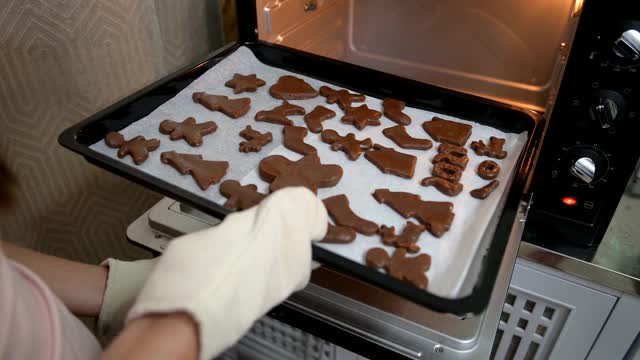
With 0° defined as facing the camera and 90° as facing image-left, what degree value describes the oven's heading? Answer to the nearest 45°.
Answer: approximately 45°
